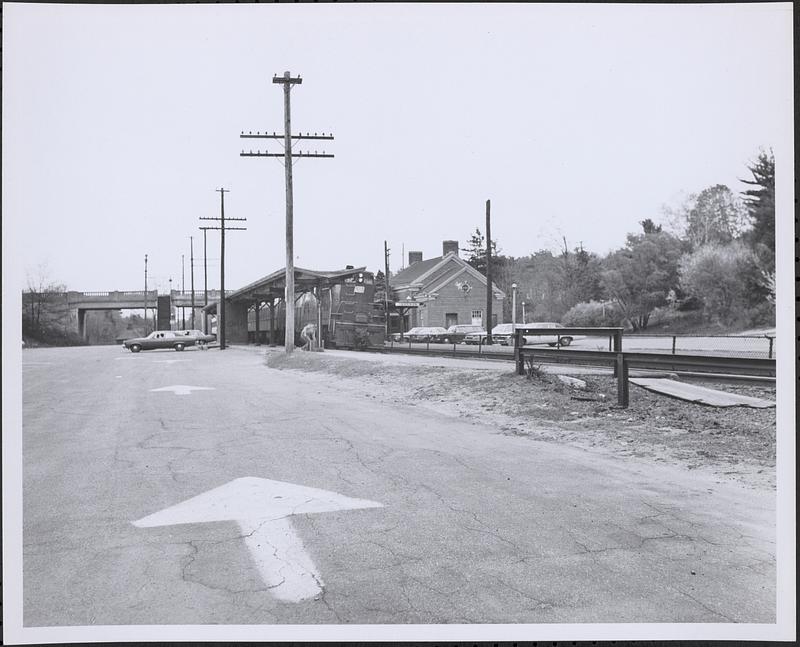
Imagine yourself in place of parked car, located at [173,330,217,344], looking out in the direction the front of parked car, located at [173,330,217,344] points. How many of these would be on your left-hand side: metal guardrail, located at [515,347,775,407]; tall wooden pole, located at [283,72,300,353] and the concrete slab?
0

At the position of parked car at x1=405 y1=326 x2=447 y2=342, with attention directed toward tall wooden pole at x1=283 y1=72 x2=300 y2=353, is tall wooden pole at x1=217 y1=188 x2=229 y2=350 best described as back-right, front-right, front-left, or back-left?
front-right
